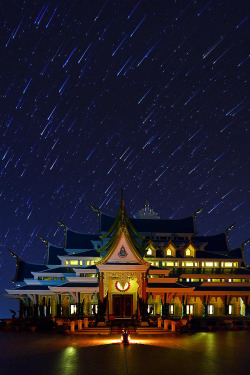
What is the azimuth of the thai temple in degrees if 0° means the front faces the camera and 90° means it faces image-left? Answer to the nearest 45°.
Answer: approximately 0°
